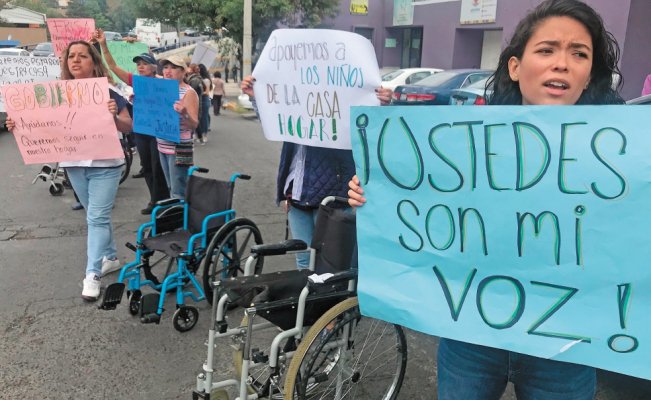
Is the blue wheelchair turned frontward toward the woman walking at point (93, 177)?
no

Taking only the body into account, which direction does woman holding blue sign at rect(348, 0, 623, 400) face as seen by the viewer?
toward the camera

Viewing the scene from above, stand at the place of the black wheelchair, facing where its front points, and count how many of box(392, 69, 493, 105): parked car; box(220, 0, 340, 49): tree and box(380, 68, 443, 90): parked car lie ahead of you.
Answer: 0

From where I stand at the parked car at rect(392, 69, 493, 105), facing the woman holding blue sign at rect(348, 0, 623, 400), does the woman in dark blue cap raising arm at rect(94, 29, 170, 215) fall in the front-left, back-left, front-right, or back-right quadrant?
front-right

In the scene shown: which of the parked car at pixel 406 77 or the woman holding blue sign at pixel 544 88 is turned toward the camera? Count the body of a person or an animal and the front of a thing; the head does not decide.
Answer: the woman holding blue sign

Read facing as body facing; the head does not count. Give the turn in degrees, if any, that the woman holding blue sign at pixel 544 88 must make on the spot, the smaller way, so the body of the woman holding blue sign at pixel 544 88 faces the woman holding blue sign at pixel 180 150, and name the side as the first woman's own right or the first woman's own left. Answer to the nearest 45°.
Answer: approximately 135° to the first woman's own right

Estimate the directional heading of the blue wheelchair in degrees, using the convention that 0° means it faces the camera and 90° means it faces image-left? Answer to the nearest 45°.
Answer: approximately 45°

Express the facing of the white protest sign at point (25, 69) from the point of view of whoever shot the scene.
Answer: facing the viewer

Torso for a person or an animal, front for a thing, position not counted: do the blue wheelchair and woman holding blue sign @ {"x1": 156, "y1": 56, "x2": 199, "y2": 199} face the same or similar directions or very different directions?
same or similar directions

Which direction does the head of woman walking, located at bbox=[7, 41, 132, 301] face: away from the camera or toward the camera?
toward the camera

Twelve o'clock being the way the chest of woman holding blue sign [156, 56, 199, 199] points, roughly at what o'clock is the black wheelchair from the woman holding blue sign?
The black wheelchair is roughly at 10 o'clock from the woman holding blue sign.

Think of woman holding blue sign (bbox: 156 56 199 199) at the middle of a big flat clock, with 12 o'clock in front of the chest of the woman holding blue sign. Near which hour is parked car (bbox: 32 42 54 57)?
The parked car is roughly at 4 o'clock from the woman holding blue sign.

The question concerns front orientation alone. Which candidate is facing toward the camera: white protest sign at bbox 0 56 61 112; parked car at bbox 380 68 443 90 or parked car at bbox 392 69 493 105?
the white protest sign

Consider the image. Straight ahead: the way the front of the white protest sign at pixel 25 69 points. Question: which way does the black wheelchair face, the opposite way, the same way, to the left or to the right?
to the right

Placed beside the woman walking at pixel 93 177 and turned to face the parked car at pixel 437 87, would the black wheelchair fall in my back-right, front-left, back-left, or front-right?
back-right
